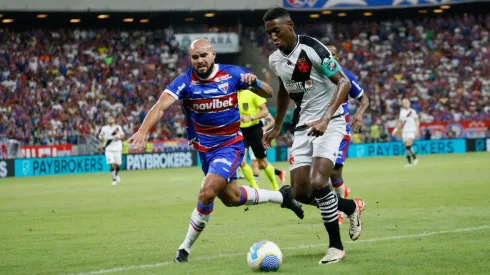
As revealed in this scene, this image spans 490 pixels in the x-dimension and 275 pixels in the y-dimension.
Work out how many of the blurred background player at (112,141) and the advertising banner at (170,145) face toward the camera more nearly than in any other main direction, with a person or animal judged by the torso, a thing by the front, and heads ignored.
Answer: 2

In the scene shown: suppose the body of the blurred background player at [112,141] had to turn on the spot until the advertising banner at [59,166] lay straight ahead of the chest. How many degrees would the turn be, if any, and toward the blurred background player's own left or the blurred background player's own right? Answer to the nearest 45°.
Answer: approximately 180°

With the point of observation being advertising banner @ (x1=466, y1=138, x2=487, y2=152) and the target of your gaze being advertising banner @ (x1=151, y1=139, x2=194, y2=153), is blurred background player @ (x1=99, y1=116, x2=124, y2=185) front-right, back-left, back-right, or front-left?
front-left

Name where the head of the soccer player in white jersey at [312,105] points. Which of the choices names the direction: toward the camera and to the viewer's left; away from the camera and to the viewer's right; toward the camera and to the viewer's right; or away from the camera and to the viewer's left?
toward the camera and to the viewer's left

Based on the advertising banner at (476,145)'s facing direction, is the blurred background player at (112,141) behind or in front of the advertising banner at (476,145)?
in front

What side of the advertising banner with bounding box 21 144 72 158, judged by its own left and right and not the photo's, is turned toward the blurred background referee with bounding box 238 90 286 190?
front

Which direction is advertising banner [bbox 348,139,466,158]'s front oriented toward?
toward the camera

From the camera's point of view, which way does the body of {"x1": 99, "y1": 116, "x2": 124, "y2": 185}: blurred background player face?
toward the camera

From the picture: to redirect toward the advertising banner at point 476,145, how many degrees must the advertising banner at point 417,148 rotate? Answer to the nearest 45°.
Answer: approximately 90° to its left

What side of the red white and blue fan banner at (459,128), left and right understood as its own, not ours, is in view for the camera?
front

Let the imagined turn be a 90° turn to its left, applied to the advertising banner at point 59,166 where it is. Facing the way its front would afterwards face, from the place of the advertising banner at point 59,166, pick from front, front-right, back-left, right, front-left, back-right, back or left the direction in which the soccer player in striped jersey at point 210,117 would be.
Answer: right

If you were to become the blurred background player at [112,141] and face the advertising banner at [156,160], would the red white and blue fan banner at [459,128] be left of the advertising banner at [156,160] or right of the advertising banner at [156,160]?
right

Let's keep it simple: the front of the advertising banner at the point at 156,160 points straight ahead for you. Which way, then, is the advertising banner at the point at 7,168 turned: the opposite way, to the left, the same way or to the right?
the same way
